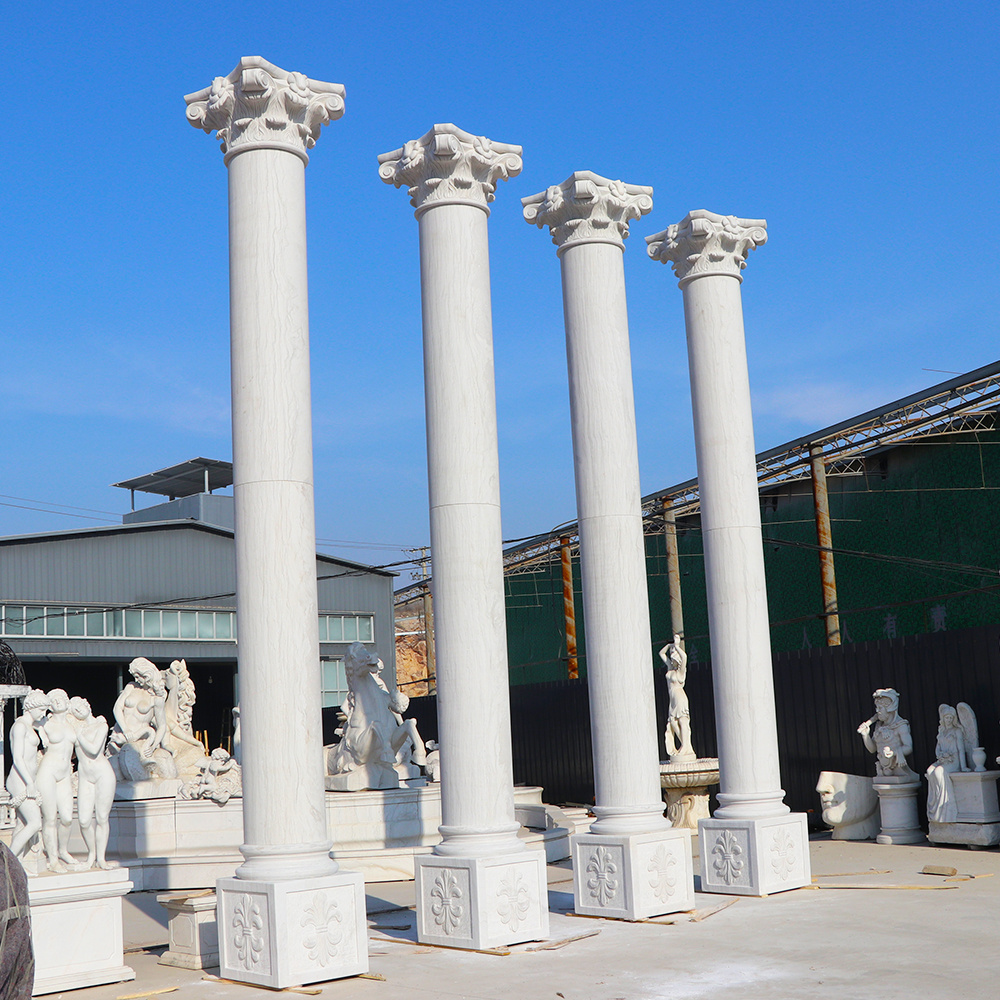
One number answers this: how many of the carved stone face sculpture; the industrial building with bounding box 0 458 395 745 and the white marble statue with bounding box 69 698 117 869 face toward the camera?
2

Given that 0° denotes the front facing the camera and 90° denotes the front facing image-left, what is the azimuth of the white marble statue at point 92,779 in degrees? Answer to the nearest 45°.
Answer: approximately 0°

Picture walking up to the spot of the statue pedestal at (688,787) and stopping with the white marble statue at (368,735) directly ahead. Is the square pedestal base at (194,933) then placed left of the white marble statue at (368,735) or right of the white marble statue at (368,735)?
left

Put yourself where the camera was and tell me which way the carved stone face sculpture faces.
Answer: facing to the left of the viewer

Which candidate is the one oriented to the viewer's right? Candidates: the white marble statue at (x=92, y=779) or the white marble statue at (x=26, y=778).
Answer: the white marble statue at (x=26, y=778)
